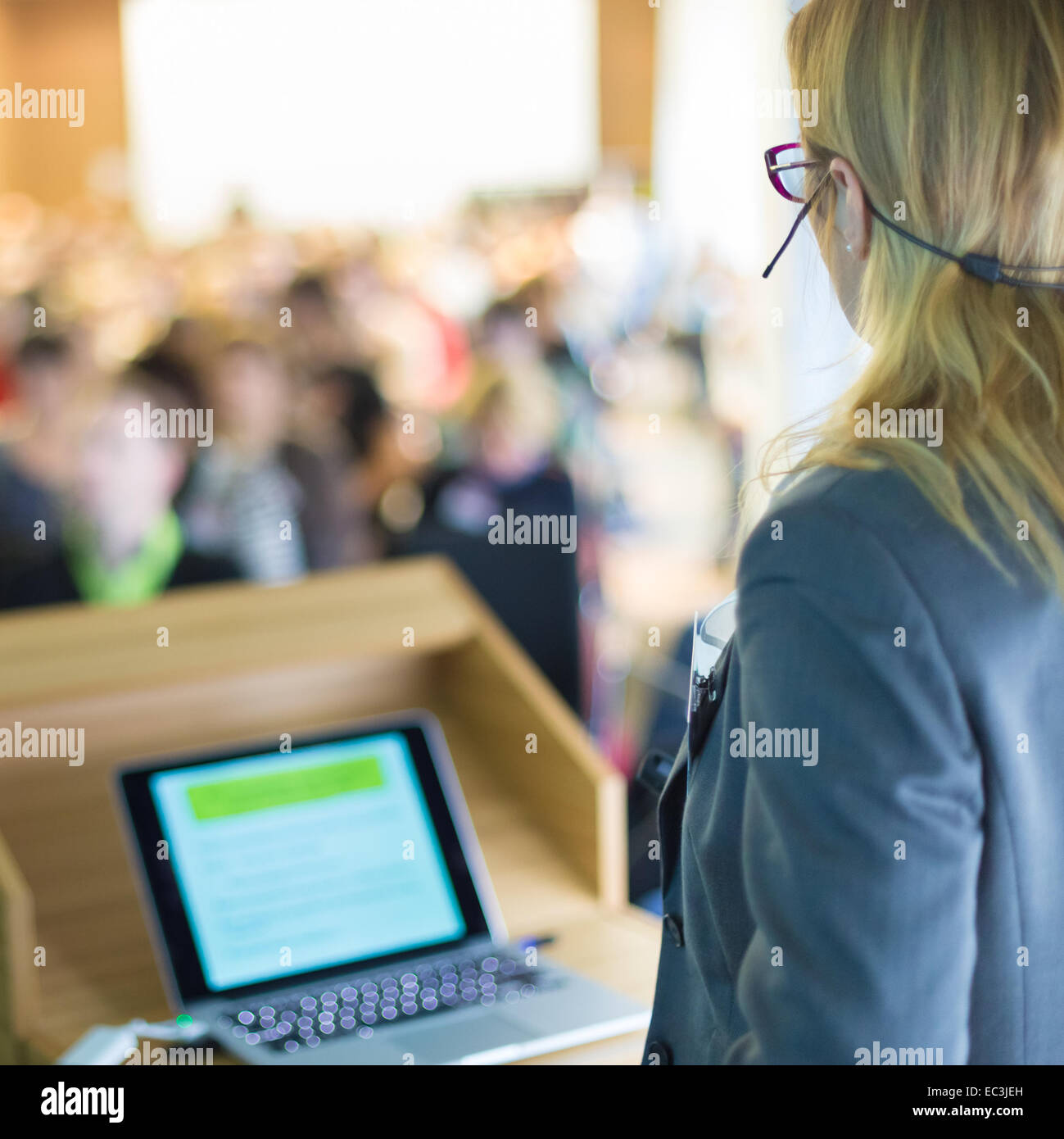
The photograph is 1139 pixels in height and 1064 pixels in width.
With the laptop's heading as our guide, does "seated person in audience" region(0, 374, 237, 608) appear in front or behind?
behind

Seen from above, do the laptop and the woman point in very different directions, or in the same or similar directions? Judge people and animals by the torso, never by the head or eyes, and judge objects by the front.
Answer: very different directions

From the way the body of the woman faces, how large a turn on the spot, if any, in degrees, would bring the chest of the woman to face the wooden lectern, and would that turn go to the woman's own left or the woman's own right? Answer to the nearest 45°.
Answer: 0° — they already face it

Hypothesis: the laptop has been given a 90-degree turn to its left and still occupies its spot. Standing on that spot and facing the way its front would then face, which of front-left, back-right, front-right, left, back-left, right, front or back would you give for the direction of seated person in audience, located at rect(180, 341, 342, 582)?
front-left

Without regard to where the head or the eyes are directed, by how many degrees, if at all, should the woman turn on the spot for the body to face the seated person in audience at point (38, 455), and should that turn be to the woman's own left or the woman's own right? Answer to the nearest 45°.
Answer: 0° — they already face them

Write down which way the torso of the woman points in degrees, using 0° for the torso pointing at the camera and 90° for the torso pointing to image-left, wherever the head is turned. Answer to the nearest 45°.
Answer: approximately 135°

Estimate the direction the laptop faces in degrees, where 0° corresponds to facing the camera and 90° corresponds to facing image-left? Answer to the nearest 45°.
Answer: approximately 315°

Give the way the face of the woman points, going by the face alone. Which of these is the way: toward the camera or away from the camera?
away from the camera
